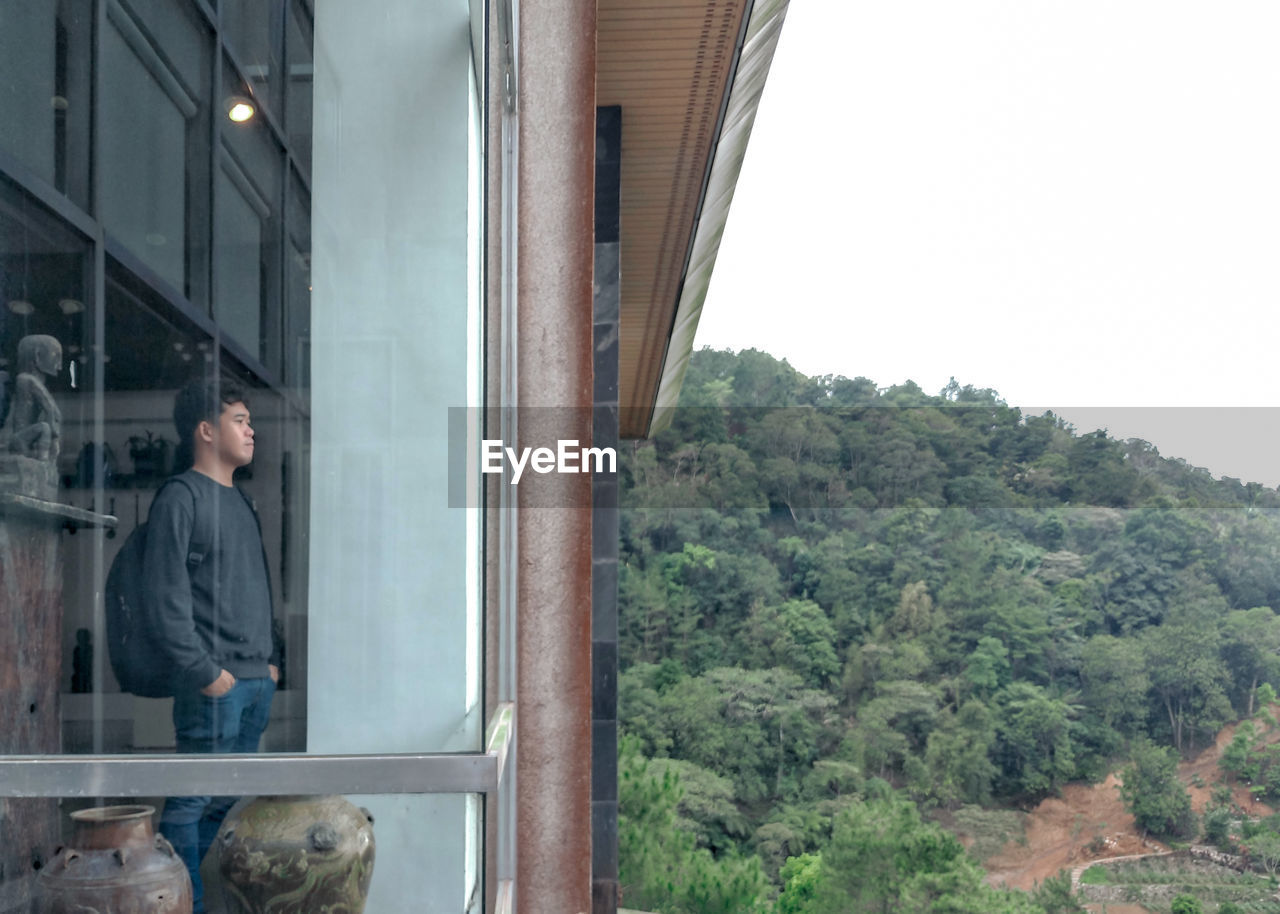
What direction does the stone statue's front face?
to the viewer's right

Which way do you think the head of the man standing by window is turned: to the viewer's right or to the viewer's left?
to the viewer's right

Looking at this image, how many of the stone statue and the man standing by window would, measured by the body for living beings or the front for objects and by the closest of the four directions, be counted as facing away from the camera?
0
